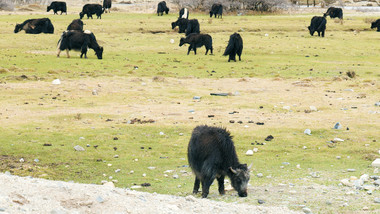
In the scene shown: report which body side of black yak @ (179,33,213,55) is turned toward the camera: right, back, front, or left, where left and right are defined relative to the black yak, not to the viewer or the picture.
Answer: left

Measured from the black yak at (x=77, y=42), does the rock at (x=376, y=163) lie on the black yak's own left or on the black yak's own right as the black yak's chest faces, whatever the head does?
on the black yak's own right

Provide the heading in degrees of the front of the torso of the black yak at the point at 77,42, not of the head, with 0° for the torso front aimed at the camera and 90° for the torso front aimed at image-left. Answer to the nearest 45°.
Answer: approximately 270°

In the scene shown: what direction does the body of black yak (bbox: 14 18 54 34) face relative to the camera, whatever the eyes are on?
to the viewer's left

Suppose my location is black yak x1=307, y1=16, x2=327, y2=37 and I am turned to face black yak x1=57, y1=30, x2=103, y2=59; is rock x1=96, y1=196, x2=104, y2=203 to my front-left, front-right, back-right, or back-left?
front-left

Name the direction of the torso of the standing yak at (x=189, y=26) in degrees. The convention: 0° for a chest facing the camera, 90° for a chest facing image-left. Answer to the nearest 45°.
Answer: approximately 90°

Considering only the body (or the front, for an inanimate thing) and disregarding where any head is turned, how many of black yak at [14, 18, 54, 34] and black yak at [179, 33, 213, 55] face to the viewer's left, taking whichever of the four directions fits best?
2

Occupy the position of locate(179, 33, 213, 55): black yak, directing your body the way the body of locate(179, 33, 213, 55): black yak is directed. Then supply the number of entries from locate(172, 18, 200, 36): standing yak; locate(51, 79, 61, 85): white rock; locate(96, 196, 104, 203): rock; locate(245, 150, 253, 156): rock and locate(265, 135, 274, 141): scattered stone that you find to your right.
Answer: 1

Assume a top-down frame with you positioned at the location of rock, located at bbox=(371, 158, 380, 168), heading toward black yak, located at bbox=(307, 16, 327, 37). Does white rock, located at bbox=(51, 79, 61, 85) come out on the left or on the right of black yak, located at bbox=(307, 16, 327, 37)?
left

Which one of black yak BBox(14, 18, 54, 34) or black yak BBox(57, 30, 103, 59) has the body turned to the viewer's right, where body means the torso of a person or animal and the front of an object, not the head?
black yak BBox(57, 30, 103, 59)

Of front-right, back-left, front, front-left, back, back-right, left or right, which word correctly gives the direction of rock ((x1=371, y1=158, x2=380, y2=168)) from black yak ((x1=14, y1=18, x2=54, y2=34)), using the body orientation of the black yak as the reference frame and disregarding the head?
left

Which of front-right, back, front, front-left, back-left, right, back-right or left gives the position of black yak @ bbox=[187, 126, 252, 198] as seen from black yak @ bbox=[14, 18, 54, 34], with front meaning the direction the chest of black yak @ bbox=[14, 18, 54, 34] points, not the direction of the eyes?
left

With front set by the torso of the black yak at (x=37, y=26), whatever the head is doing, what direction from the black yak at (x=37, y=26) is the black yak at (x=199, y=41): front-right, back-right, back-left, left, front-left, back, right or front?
back-left
